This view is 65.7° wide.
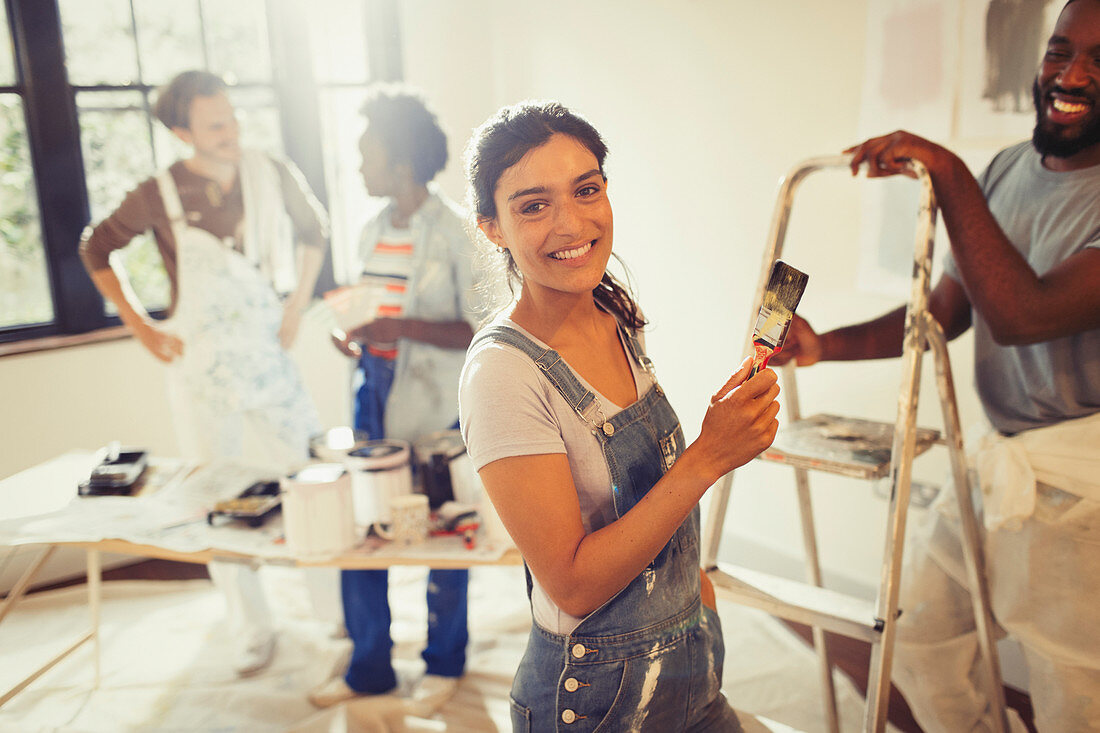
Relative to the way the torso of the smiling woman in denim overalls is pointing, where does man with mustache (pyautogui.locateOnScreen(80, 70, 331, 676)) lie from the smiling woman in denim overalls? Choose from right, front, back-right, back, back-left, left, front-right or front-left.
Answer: back

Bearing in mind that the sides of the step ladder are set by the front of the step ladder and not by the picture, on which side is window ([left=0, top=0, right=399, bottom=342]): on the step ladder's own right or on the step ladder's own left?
on the step ladder's own right

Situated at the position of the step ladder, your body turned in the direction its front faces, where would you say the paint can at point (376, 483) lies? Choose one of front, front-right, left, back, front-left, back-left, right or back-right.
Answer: front-right

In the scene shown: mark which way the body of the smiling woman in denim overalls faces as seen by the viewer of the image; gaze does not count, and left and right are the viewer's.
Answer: facing the viewer and to the right of the viewer

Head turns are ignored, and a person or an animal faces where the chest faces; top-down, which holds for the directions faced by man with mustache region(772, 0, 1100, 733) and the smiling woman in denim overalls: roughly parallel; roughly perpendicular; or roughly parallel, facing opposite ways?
roughly perpendicular

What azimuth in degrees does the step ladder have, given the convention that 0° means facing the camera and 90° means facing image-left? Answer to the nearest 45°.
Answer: approximately 45°

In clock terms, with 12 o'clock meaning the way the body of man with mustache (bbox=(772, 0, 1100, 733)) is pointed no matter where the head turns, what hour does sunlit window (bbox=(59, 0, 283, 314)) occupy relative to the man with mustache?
The sunlit window is roughly at 2 o'clock from the man with mustache.

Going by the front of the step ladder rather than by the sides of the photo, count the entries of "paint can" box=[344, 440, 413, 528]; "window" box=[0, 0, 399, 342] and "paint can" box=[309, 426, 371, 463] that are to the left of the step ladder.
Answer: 0

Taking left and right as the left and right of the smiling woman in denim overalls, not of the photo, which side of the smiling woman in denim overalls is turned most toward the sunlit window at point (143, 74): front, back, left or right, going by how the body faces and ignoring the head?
back

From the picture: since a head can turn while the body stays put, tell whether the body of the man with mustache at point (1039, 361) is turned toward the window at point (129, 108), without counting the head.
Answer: no

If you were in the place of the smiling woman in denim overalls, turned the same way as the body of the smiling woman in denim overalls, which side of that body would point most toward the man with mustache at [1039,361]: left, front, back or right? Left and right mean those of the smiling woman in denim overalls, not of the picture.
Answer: left

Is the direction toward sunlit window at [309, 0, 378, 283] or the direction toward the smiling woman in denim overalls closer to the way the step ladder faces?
the smiling woman in denim overalls

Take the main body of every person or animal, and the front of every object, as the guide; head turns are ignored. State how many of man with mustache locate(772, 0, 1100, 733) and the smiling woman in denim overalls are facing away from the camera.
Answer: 0

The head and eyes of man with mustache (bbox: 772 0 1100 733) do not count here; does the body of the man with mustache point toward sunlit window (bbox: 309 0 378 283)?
no

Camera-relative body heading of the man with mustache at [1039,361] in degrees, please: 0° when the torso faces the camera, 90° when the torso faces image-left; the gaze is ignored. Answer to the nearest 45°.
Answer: approximately 45°

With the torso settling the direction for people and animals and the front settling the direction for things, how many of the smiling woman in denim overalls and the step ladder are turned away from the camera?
0

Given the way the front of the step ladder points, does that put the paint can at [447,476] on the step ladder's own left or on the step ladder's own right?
on the step ladder's own right

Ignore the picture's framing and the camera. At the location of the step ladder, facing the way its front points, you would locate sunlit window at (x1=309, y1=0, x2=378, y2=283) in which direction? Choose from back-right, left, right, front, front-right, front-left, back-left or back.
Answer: right

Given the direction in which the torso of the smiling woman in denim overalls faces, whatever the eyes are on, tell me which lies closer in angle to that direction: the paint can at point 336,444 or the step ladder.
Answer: the step ladder
